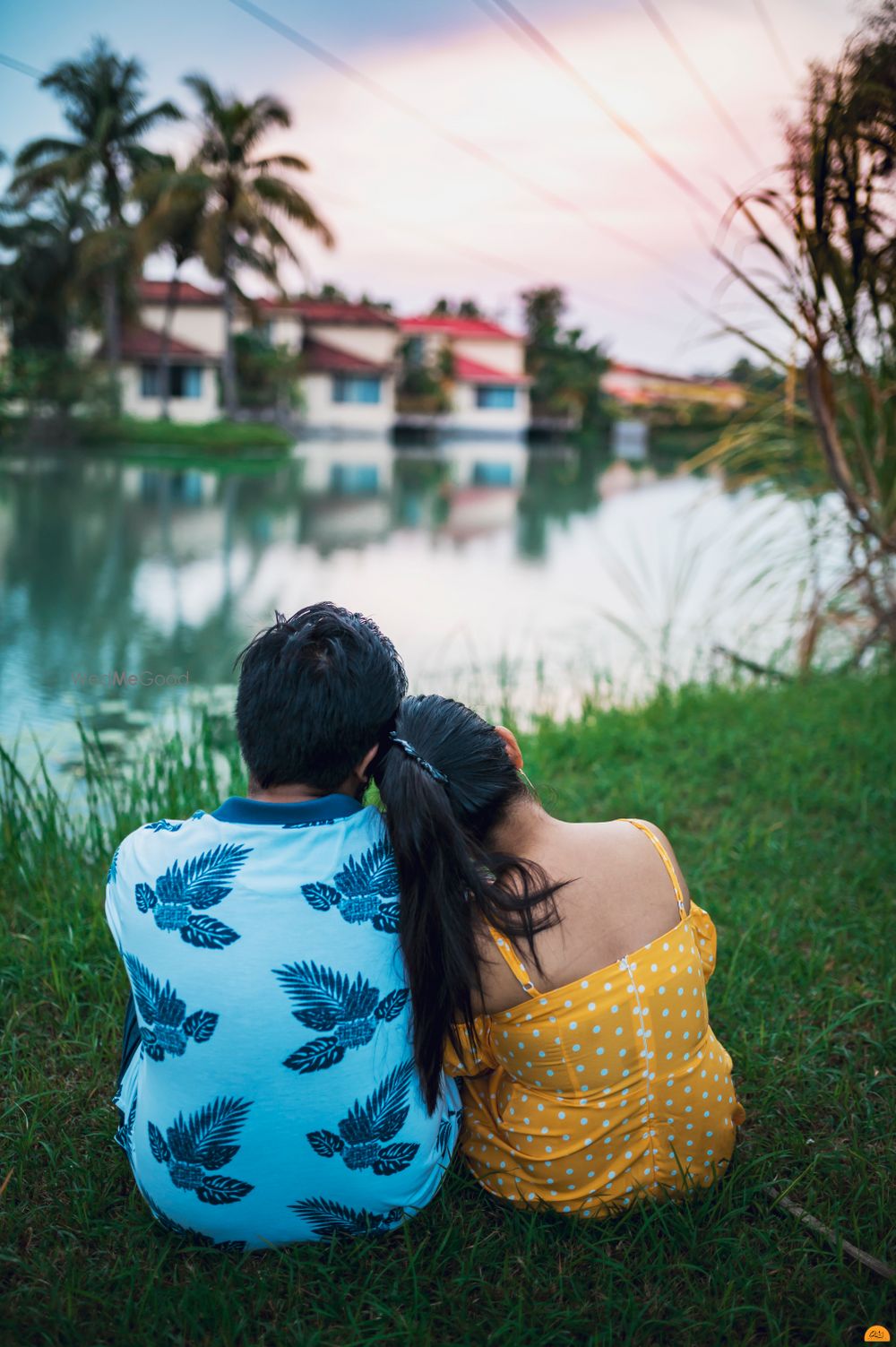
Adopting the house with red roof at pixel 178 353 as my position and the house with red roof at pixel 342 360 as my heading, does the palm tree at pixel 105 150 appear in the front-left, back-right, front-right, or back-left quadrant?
back-right

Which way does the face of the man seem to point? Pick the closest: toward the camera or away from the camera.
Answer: away from the camera

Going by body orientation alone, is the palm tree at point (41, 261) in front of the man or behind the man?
in front

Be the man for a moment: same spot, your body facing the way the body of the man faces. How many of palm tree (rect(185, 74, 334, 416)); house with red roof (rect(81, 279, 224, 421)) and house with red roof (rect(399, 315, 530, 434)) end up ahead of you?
3

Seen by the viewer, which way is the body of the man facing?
away from the camera

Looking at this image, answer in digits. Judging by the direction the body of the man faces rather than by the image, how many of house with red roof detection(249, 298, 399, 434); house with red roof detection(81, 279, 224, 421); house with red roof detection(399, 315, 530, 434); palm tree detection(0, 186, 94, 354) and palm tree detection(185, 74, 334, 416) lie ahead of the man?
5

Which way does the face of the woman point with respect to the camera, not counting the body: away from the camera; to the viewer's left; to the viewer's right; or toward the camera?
away from the camera

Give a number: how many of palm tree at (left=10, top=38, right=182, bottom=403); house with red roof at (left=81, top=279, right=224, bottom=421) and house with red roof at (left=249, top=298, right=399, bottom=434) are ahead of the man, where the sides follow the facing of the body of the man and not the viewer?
3

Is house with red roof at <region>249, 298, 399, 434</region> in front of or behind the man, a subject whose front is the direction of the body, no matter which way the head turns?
in front

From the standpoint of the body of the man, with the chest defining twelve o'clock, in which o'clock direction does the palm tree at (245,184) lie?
The palm tree is roughly at 12 o'clock from the man.

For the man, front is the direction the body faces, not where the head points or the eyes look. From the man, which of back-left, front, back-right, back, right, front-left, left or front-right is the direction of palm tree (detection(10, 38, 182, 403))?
front

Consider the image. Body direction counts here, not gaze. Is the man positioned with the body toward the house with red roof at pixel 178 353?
yes

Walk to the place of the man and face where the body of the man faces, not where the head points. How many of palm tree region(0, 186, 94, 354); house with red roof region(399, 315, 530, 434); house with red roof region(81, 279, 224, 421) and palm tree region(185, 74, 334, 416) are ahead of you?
4

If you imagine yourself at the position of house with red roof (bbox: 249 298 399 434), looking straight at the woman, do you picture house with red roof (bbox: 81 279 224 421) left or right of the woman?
right
